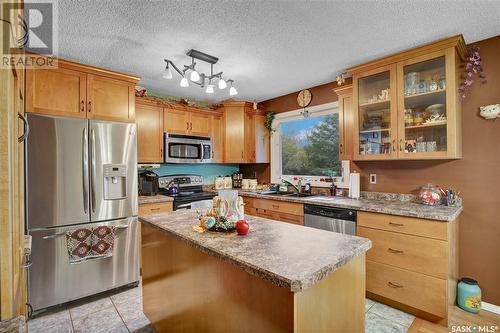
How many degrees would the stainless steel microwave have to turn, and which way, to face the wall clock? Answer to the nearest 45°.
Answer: approximately 45° to its left

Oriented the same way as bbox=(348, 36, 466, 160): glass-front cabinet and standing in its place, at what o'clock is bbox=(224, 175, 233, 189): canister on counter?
The canister on counter is roughly at 2 o'clock from the glass-front cabinet.

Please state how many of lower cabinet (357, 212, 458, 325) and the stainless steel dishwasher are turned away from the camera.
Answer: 0

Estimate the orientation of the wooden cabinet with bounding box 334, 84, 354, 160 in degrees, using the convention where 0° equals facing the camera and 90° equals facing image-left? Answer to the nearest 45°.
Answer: approximately 45°
